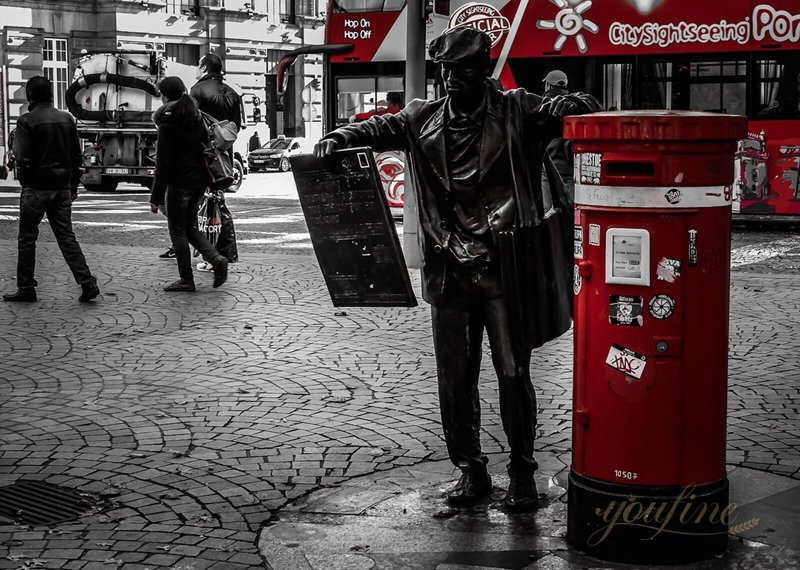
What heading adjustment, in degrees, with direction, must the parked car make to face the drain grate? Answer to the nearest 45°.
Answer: approximately 45° to its left

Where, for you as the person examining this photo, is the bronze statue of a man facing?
facing the viewer

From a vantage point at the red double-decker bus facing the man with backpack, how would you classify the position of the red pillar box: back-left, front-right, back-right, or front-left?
front-left

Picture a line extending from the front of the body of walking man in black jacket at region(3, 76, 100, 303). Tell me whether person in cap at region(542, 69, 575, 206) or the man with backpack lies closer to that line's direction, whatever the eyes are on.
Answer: the man with backpack

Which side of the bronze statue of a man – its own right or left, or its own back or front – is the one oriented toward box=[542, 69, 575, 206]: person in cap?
back

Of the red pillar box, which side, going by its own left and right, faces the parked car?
back

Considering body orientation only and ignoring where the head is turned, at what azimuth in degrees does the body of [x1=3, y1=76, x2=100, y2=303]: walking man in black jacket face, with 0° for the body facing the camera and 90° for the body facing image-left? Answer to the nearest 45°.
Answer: approximately 135°

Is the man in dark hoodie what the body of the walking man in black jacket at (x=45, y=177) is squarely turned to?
no

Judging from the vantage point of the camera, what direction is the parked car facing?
facing the viewer and to the left of the viewer

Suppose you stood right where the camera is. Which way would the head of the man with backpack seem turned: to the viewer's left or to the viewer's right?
to the viewer's left

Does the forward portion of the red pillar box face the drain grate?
no

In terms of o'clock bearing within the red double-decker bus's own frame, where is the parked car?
The parked car is roughly at 2 o'clock from the red double-decker bus.

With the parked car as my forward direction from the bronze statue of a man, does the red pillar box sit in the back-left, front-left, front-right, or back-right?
back-right
